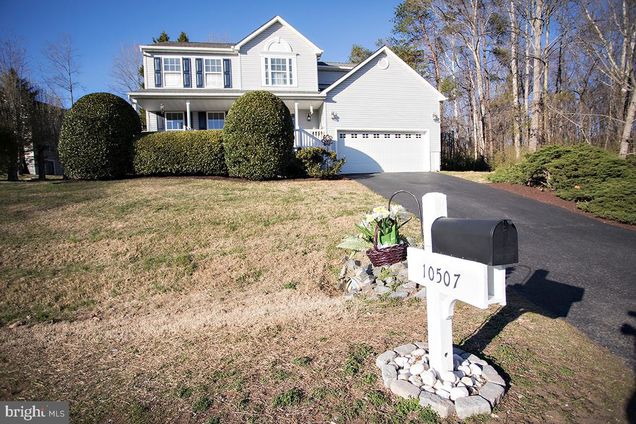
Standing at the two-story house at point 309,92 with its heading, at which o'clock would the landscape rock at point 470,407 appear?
The landscape rock is roughly at 12 o'clock from the two-story house.

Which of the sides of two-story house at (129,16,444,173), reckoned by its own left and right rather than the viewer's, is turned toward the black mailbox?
front

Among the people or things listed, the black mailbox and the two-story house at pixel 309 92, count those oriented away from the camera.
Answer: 0

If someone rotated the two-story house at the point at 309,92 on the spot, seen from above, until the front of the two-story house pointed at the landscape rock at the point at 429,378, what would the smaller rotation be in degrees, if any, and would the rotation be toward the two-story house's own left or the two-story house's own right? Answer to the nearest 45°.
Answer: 0° — it already faces it

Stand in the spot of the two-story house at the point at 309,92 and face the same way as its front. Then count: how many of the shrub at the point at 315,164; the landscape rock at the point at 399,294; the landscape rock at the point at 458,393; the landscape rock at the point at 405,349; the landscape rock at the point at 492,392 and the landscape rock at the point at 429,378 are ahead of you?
6

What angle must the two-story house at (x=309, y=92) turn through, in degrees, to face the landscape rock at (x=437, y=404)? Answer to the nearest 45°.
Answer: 0° — it already faces it

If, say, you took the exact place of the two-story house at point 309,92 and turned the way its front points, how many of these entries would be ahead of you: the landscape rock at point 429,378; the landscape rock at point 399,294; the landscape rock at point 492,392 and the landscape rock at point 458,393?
4

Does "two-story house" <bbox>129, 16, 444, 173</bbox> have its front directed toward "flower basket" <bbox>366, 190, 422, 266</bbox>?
yes

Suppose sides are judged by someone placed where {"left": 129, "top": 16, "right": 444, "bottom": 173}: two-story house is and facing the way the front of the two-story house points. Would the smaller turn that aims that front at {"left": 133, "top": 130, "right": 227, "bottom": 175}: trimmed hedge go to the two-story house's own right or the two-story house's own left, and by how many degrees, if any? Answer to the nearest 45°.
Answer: approximately 45° to the two-story house's own right

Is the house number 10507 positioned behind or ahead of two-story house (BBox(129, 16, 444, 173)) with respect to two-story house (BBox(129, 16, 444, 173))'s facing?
ahead

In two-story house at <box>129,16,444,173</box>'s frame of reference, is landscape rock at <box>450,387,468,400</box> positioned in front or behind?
in front
